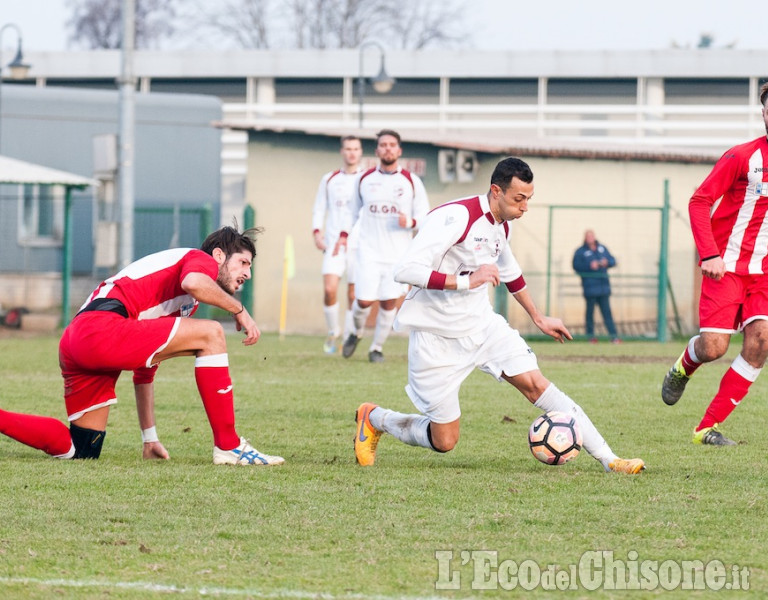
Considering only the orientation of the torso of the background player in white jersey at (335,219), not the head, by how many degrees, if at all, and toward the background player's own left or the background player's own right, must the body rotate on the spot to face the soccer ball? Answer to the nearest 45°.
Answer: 0° — they already face it

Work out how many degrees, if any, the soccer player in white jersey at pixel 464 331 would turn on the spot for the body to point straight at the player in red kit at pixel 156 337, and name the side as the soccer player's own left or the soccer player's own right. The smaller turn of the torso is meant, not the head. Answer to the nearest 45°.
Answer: approximately 135° to the soccer player's own right

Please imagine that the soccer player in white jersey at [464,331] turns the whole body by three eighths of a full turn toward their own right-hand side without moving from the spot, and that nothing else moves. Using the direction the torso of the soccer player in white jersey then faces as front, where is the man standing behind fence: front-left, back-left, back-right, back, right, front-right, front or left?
right

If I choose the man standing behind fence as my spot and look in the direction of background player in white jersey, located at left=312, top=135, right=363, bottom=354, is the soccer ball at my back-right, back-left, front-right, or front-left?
front-left

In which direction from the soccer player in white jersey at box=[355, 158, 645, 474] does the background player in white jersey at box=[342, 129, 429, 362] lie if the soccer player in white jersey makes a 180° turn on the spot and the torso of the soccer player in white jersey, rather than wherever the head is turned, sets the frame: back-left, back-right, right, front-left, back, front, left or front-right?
front-right

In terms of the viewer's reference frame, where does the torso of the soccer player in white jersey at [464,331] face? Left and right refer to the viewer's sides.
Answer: facing the viewer and to the right of the viewer

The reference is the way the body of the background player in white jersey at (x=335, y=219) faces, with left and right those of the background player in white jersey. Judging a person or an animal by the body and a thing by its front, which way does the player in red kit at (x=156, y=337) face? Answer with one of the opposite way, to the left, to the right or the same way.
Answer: to the left

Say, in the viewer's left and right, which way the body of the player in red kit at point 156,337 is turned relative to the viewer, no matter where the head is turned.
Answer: facing to the right of the viewer

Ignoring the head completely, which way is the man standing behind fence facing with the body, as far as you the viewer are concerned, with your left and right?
facing the viewer

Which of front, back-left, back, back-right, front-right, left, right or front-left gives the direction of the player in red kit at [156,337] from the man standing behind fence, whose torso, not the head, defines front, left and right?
front

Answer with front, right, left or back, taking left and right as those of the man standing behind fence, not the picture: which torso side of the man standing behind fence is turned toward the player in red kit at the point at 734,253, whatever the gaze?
front

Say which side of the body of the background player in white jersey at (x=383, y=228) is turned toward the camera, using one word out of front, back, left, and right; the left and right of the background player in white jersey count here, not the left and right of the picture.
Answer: front

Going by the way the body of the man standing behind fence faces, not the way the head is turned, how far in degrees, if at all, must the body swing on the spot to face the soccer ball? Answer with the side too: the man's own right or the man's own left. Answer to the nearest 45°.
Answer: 0° — they already face it

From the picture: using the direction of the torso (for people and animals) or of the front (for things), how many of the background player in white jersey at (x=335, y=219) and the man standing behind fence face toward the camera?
2
